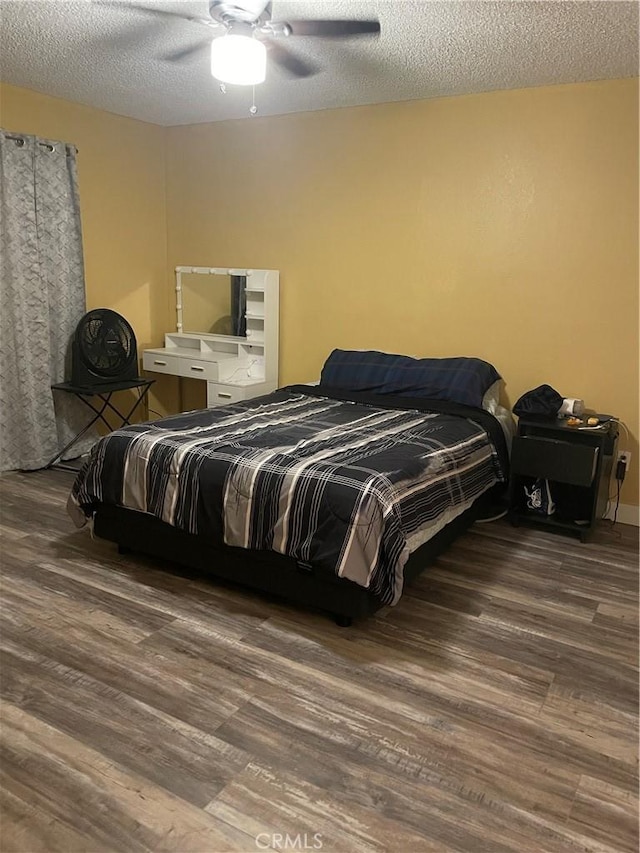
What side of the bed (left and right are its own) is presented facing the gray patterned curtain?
right

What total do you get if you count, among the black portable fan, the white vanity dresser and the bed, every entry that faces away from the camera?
0

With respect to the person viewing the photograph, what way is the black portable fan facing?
facing the viewer and to the right of the viewer

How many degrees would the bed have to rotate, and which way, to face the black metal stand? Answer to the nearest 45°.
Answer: approximately 90° to its right

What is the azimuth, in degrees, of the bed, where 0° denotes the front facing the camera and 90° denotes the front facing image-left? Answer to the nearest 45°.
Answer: approximately 45°

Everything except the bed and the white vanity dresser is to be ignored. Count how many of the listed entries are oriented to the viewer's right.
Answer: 0

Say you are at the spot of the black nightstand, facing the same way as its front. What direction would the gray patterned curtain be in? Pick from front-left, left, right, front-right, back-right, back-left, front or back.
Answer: front-right

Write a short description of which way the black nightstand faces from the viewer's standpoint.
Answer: facing the viewer and to the left of the viewer

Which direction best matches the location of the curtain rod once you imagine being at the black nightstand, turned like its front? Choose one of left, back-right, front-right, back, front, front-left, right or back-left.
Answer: front-right
